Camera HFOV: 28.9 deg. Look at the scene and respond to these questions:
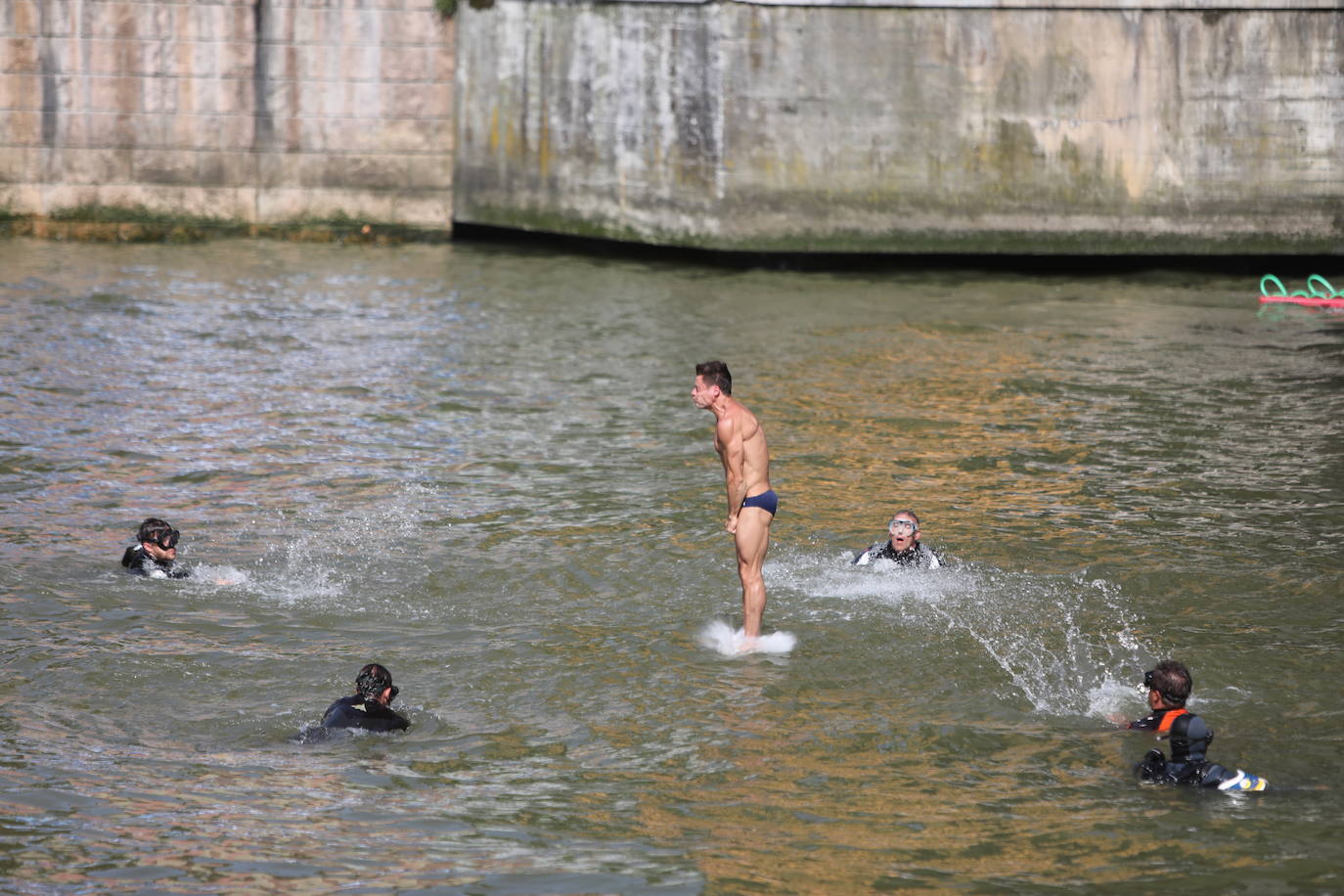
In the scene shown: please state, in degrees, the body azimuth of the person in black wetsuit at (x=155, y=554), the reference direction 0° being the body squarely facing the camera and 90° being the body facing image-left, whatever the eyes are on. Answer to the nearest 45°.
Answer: approximately 270°

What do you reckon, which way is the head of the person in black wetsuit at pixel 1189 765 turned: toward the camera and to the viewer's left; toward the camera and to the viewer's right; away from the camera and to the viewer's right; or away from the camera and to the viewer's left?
away from the camera and to the viewer's left

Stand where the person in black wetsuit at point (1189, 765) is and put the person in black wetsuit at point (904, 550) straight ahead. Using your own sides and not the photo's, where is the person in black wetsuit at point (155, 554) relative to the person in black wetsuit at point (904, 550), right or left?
left

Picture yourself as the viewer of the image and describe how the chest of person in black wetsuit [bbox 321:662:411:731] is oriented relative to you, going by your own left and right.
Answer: facing away from the viewer and to the right of the viewer

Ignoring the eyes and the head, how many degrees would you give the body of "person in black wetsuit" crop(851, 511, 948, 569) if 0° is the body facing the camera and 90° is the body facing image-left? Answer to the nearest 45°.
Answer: approximately 0°

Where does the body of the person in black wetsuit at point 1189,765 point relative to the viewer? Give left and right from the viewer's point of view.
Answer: facing away from the viewer and to the left of the viewer
